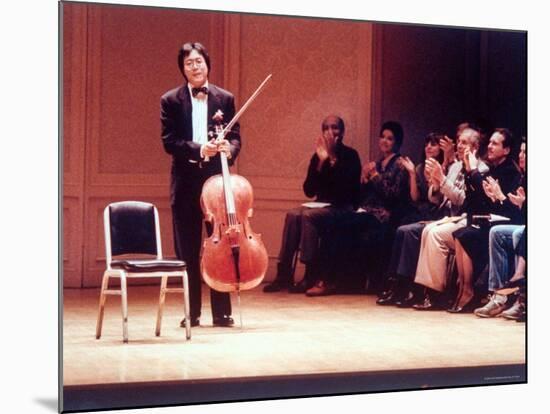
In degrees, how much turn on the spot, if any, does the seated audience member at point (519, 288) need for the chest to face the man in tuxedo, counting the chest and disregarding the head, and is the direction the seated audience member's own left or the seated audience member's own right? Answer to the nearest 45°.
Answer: approximately 45° to the seated audience member's own left

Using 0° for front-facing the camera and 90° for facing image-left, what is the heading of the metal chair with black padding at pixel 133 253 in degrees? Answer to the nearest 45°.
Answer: approximately 315°

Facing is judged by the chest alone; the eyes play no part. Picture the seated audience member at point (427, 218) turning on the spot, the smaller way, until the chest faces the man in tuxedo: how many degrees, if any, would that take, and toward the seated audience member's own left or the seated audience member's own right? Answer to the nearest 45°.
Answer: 0° — they already face them

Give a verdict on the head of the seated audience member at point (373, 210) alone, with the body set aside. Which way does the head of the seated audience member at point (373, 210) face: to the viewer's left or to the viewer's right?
to the viewer's left

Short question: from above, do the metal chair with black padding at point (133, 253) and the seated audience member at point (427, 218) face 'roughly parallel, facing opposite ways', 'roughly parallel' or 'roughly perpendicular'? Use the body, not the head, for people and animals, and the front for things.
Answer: roughly perpendicular

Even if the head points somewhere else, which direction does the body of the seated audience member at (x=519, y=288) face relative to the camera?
to the viewer's left
